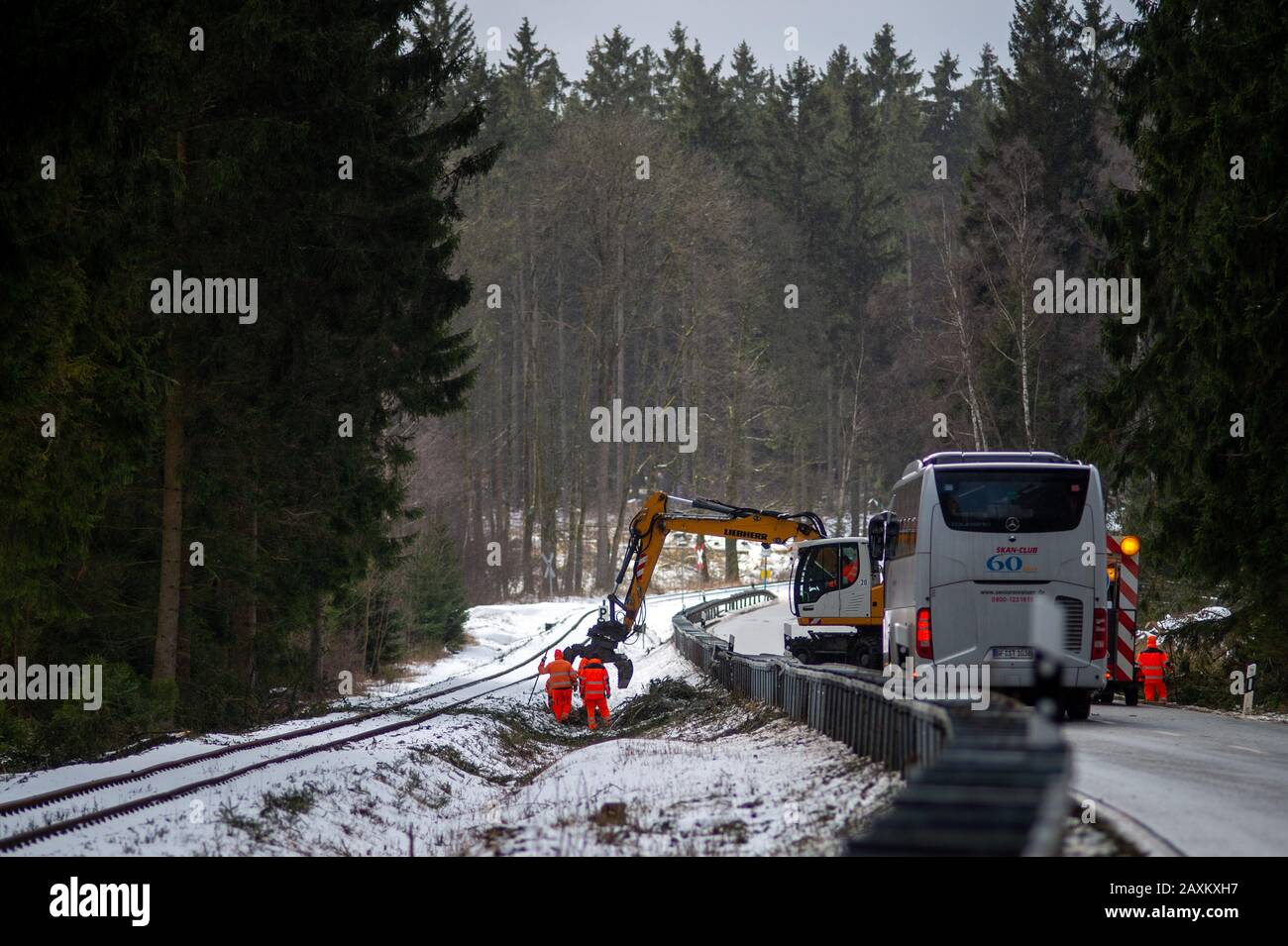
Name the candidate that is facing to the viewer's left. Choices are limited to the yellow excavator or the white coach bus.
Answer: the yellow excavator

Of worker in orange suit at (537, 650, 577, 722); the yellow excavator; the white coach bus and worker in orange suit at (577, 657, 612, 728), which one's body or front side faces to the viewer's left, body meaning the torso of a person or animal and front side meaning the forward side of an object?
the yellow excavator

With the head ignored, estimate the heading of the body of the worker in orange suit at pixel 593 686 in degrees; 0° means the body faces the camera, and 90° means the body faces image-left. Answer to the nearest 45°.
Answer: approximately 180°

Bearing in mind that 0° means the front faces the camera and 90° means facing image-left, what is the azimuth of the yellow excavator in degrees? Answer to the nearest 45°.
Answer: approximately 90°

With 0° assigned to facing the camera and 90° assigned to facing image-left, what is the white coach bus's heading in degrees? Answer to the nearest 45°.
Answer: approximately 180°

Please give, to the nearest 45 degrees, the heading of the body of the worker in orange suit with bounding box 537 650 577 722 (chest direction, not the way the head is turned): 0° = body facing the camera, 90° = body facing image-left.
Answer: approximately 180°

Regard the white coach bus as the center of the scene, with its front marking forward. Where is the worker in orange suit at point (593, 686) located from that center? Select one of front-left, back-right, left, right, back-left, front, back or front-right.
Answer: front-left

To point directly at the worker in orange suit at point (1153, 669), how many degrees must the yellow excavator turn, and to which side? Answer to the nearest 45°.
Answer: approximately 135° to its left

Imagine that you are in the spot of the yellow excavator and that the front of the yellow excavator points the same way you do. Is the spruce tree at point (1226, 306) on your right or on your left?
on your left

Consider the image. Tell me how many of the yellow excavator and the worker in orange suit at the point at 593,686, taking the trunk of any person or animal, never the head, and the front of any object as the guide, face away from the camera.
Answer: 1
